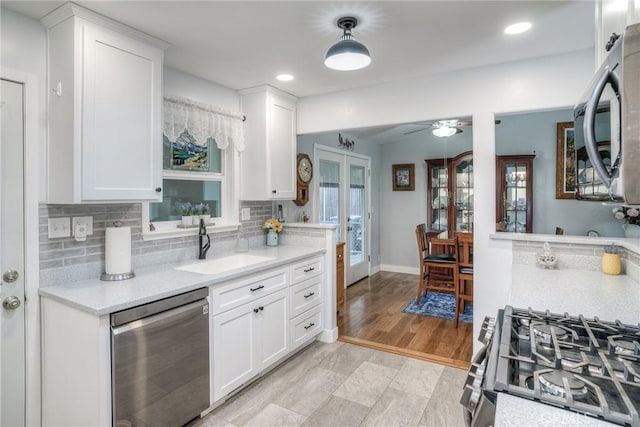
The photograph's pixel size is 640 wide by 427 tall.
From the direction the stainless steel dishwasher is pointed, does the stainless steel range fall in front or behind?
in front

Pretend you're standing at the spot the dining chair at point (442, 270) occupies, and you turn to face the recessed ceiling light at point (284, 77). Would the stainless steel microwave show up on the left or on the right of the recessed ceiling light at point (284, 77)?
left

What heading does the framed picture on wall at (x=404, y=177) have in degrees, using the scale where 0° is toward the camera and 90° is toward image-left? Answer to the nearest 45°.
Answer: approximately 0°

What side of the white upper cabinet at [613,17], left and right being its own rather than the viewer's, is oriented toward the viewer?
left

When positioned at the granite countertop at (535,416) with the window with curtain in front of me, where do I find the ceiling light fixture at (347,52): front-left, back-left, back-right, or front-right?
front-right

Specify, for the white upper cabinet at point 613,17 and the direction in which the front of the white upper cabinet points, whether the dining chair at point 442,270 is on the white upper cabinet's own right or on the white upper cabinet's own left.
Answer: on the white upper cabinet's own right

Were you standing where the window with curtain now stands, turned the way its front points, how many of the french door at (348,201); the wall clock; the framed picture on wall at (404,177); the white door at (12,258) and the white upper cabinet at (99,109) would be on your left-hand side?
3

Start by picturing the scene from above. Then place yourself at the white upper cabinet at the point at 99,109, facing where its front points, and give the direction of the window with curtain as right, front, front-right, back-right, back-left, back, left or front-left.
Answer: left

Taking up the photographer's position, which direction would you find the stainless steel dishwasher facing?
facing the viewer and to the right of the viewer

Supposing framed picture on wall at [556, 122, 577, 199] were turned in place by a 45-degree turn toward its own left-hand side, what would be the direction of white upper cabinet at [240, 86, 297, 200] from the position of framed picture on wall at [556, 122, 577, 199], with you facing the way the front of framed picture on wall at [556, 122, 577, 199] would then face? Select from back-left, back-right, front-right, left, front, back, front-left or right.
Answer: right

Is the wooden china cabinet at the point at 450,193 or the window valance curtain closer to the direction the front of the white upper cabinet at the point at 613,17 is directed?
the window valance curtain

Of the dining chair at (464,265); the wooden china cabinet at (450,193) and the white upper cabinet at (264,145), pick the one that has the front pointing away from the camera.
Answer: the dining chair

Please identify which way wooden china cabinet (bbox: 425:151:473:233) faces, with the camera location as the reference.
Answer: facing the viewer
